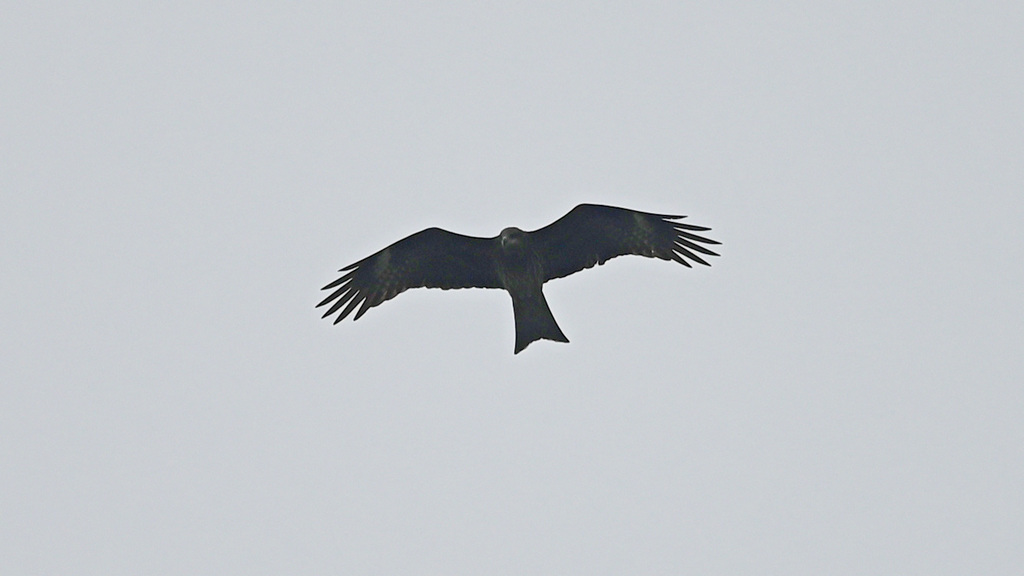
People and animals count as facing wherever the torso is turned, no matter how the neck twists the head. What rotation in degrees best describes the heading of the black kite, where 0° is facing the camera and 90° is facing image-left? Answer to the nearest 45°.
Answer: approximately 0°
